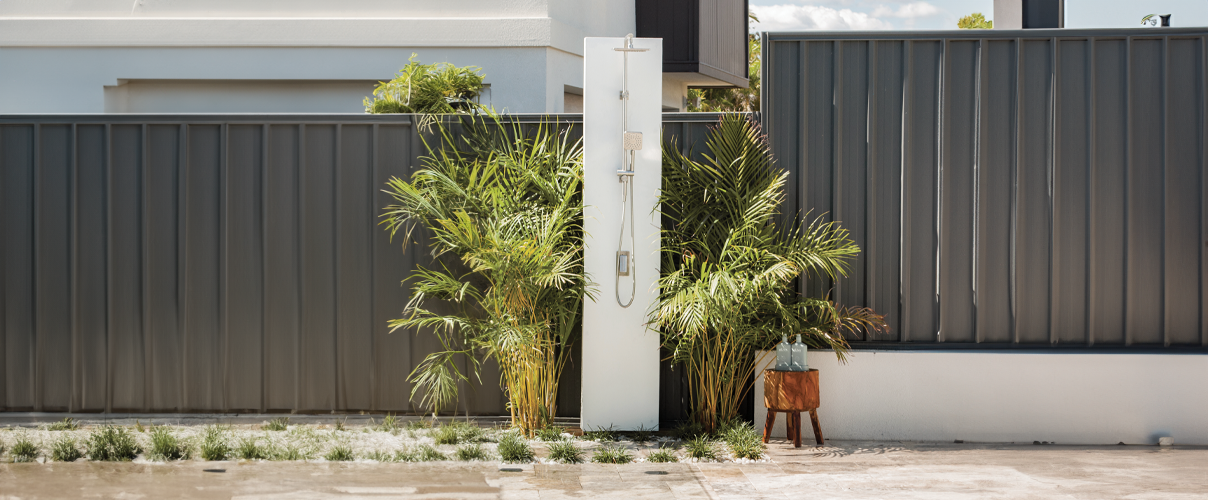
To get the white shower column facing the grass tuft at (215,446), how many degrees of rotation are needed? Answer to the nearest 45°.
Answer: approximately 90° to its right

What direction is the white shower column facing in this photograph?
toward the camera

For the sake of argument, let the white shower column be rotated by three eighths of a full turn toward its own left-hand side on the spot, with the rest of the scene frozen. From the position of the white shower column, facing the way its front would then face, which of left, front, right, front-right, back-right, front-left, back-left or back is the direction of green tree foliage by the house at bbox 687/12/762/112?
front-left

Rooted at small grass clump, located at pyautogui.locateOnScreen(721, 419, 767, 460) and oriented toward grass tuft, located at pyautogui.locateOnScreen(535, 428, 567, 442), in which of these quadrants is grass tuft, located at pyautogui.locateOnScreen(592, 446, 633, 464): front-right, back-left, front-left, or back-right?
front-left

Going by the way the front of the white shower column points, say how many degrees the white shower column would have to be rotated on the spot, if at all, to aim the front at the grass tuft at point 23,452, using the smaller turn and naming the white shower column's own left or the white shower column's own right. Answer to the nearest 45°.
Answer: approximately 90° to the white shower column's own right

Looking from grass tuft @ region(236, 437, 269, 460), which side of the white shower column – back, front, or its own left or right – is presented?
right

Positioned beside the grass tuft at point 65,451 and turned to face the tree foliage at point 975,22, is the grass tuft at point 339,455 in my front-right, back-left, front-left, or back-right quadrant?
front-right

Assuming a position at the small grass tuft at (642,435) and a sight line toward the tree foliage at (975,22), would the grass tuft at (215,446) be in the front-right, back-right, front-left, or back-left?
back-left

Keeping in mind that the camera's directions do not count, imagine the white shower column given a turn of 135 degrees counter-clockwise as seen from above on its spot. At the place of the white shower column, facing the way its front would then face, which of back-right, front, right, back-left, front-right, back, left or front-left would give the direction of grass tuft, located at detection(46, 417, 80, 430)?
back-left

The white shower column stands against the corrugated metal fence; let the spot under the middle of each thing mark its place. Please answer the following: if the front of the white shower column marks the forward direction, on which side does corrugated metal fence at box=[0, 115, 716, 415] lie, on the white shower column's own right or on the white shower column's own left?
on the white shower column's own right

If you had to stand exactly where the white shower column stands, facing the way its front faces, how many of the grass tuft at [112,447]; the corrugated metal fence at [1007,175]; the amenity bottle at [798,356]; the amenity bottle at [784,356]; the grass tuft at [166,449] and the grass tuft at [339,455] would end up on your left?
3
